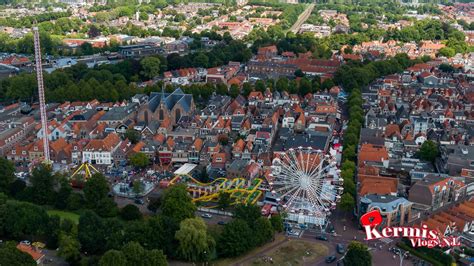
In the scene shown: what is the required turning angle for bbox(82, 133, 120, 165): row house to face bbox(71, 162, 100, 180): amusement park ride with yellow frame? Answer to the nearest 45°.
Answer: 0° — it already faces it

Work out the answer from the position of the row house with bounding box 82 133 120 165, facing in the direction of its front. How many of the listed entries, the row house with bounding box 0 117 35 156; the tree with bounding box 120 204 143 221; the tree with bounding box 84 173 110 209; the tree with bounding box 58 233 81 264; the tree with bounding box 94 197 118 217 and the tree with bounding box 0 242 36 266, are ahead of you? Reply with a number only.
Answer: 5

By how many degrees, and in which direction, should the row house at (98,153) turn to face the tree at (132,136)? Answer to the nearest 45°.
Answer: approximately 135° to its left

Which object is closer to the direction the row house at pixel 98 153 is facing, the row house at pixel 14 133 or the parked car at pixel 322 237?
the parked car

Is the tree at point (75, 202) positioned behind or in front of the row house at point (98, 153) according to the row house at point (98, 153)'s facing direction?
in front

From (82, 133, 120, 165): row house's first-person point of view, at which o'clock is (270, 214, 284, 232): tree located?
The tree is roughly at 11 o'clock from the row house.

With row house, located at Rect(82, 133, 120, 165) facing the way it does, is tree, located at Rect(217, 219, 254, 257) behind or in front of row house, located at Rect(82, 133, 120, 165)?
in front

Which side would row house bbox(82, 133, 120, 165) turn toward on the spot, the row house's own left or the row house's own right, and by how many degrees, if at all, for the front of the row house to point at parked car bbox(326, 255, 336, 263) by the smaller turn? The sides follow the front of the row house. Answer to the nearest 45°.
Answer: approximately 45° to the row house's own left

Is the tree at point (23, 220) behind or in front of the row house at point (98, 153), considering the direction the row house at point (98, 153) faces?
in front

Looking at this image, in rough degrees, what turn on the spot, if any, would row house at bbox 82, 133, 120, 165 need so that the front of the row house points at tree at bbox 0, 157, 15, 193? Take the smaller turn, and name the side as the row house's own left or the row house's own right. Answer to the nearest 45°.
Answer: approximately 45° to the row house's own right

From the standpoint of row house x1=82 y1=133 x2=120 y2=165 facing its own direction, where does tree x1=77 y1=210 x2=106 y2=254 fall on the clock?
The tree is roughly at 12 o'clock from the row house.

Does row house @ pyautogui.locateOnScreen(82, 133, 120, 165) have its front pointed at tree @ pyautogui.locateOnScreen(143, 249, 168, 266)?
yes

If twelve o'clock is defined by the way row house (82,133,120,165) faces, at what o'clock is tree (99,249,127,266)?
The tree is roughly at 12 o'clock from the row house.

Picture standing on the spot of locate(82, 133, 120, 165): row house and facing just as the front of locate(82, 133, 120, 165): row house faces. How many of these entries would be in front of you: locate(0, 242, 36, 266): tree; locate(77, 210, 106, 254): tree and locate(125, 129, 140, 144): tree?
2

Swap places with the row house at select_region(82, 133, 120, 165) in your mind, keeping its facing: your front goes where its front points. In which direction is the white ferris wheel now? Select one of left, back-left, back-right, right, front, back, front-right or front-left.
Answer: front-left

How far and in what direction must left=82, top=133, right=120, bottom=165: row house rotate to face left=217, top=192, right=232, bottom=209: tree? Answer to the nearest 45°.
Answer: approximately 45° to its left

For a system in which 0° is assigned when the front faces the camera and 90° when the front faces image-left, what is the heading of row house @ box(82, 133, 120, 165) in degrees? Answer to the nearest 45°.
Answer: approximately 0°

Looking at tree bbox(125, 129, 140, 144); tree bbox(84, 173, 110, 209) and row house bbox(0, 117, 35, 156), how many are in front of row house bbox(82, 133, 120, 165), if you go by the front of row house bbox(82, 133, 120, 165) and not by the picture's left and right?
1

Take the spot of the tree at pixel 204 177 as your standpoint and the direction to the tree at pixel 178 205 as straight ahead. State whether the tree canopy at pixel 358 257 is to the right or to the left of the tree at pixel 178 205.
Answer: left
